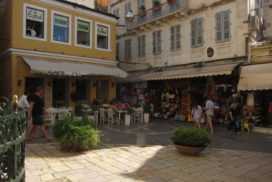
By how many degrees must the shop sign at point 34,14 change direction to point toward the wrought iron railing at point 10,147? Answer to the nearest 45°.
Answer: approximately 45° to its right

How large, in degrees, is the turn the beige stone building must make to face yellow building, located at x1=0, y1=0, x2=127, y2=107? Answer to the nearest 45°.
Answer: approximately 45° to its right

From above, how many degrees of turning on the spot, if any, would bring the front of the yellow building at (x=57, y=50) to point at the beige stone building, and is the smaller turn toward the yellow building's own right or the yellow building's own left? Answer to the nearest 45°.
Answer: approximately 45° to the yellow building's own left

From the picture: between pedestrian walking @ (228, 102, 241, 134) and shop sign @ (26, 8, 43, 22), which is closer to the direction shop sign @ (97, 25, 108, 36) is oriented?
the pedestrian walking

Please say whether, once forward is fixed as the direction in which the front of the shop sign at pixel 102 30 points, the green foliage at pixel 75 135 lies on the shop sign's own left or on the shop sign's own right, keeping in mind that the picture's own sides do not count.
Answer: on the shop sign's own right

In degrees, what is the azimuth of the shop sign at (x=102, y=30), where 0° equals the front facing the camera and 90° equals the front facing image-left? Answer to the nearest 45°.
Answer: approximately 315°

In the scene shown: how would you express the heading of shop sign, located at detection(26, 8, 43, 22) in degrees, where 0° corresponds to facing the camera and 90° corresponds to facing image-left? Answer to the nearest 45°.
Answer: approximately 315°
